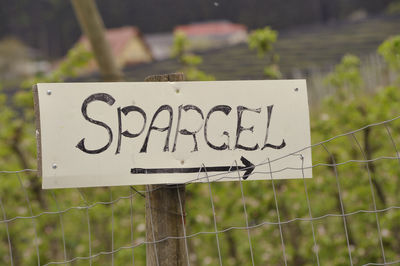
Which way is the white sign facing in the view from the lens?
facing the viewer

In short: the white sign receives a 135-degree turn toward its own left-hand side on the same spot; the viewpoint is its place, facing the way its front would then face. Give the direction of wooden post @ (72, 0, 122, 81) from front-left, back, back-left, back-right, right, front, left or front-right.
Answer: front-left

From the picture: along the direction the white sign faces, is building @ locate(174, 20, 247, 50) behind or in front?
behind
